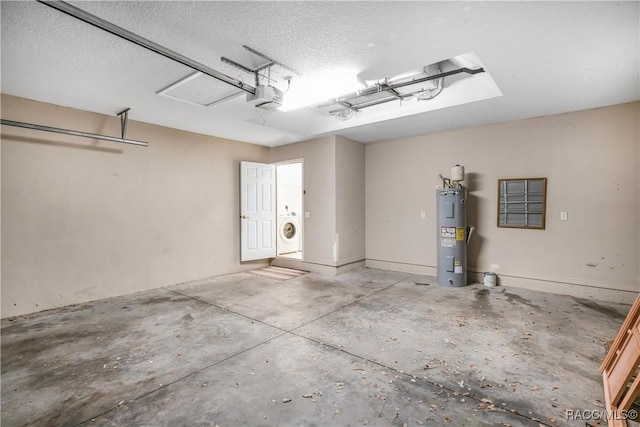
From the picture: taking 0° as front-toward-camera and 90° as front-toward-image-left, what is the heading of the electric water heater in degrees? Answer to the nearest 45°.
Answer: approximately 0°

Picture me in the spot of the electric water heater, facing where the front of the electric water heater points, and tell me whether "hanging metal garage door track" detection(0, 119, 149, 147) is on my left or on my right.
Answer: on my right

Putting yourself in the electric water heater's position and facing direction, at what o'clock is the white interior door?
The white interior door is roughly at 3 o'clock from the electric water heater.

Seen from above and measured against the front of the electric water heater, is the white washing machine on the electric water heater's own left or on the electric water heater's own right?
on the electric water heater's own right
